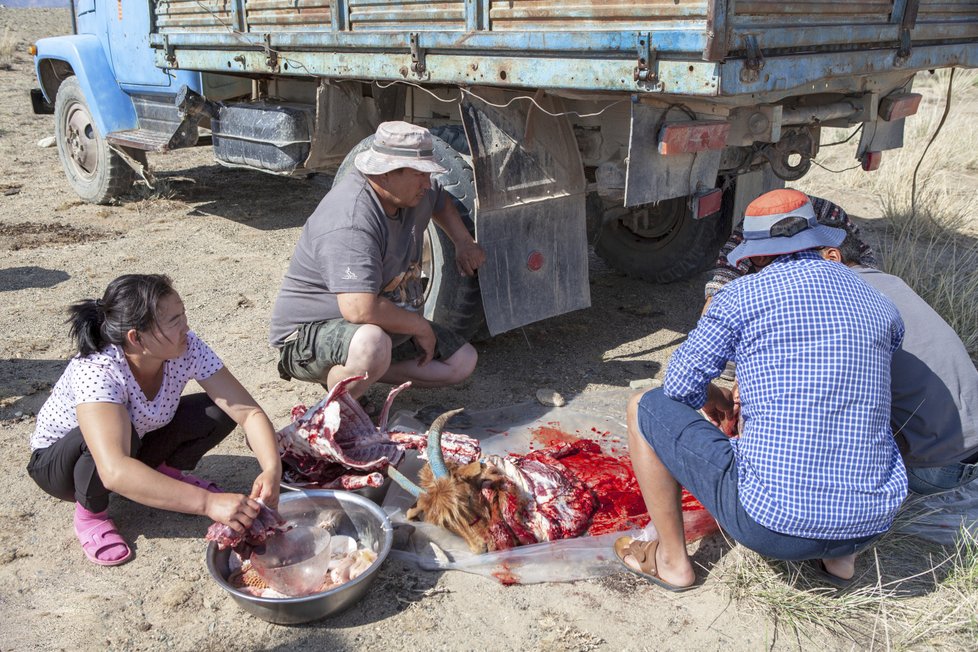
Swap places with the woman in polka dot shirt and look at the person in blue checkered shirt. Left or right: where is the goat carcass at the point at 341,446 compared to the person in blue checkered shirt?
left

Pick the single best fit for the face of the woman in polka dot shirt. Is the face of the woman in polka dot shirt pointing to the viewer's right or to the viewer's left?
to the viewer's right

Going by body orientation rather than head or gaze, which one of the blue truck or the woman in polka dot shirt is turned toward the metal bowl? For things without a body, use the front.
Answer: the woman in polka dot shirt

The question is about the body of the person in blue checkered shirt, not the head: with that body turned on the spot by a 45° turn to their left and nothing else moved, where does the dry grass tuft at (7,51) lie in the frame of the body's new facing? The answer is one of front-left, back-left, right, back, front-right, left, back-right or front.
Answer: front-right

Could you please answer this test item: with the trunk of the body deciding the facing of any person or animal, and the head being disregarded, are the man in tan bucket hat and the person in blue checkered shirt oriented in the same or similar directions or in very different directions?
very different directions

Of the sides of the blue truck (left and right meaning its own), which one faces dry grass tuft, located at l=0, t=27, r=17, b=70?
front

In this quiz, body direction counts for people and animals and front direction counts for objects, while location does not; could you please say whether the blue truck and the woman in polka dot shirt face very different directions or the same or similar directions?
very different directions

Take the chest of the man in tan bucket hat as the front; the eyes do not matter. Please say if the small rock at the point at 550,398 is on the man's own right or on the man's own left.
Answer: on the man's own left

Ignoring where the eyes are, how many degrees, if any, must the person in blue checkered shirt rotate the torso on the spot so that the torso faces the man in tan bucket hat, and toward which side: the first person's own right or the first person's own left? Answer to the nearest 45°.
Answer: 0° — they already face them

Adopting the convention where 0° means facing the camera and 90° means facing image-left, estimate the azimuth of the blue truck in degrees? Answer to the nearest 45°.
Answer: approximately 135°

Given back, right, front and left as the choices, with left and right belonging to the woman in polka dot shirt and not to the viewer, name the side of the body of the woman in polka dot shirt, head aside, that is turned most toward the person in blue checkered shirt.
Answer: front

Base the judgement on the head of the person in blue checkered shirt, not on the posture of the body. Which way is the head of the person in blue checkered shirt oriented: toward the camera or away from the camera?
away from the camera

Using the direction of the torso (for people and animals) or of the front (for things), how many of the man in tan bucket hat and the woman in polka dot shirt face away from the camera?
0
